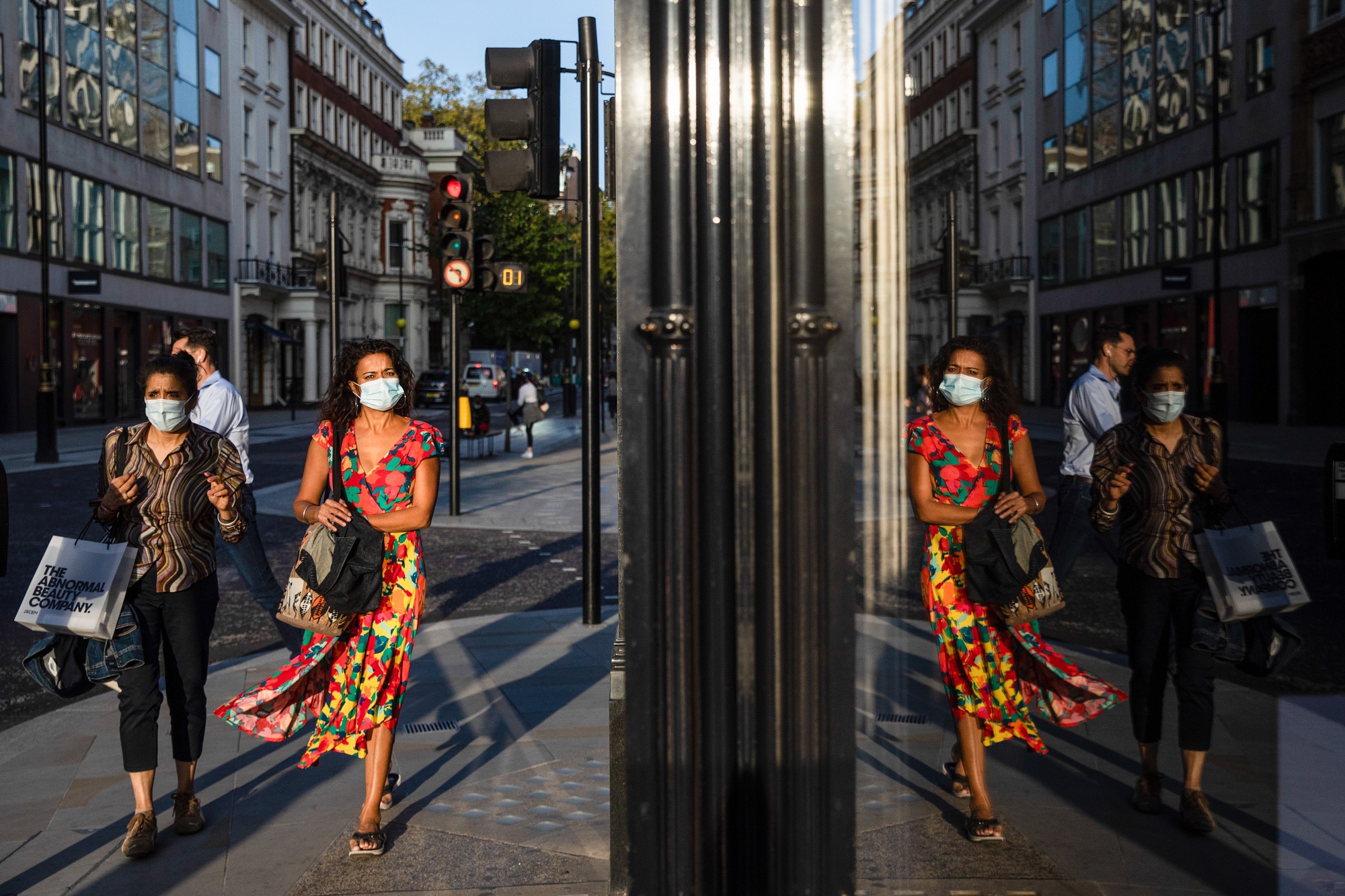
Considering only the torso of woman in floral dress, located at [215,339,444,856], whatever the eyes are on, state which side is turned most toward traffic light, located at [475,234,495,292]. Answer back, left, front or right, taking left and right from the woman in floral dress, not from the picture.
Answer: back

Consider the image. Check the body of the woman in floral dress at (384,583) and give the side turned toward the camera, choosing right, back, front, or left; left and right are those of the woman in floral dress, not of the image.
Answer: front

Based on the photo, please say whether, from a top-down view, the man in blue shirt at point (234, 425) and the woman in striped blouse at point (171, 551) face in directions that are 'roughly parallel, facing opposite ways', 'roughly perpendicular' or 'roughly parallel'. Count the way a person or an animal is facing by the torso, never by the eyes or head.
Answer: roughly perpendicular

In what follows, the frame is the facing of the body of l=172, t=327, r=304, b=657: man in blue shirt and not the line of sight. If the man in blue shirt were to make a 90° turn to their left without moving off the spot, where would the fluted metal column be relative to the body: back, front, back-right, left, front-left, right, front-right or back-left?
front

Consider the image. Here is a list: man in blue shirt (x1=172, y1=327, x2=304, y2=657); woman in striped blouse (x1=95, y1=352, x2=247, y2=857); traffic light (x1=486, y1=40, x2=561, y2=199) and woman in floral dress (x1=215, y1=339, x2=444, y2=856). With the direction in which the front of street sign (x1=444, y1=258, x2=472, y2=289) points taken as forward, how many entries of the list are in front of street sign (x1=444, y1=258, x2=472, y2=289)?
4

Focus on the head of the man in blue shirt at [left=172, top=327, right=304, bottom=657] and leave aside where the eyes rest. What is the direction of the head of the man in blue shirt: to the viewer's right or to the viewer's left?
to the viewer's left

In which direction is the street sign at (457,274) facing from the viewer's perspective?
toward the camera

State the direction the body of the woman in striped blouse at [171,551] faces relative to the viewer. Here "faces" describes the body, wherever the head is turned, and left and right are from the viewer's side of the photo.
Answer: facing the viewer

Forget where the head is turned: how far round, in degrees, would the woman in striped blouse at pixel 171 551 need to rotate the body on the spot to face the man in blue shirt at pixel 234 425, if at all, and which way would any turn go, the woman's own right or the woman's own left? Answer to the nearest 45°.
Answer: approximately 180°

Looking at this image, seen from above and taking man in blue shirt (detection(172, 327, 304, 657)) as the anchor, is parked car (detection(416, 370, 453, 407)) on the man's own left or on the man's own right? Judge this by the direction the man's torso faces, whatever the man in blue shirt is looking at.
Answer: on the man's own right

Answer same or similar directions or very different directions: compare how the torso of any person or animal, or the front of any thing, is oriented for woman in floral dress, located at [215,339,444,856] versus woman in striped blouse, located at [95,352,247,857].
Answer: same or similar directions

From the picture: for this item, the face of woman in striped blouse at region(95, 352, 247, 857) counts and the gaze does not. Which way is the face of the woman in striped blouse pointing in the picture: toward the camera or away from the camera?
toward the camera
